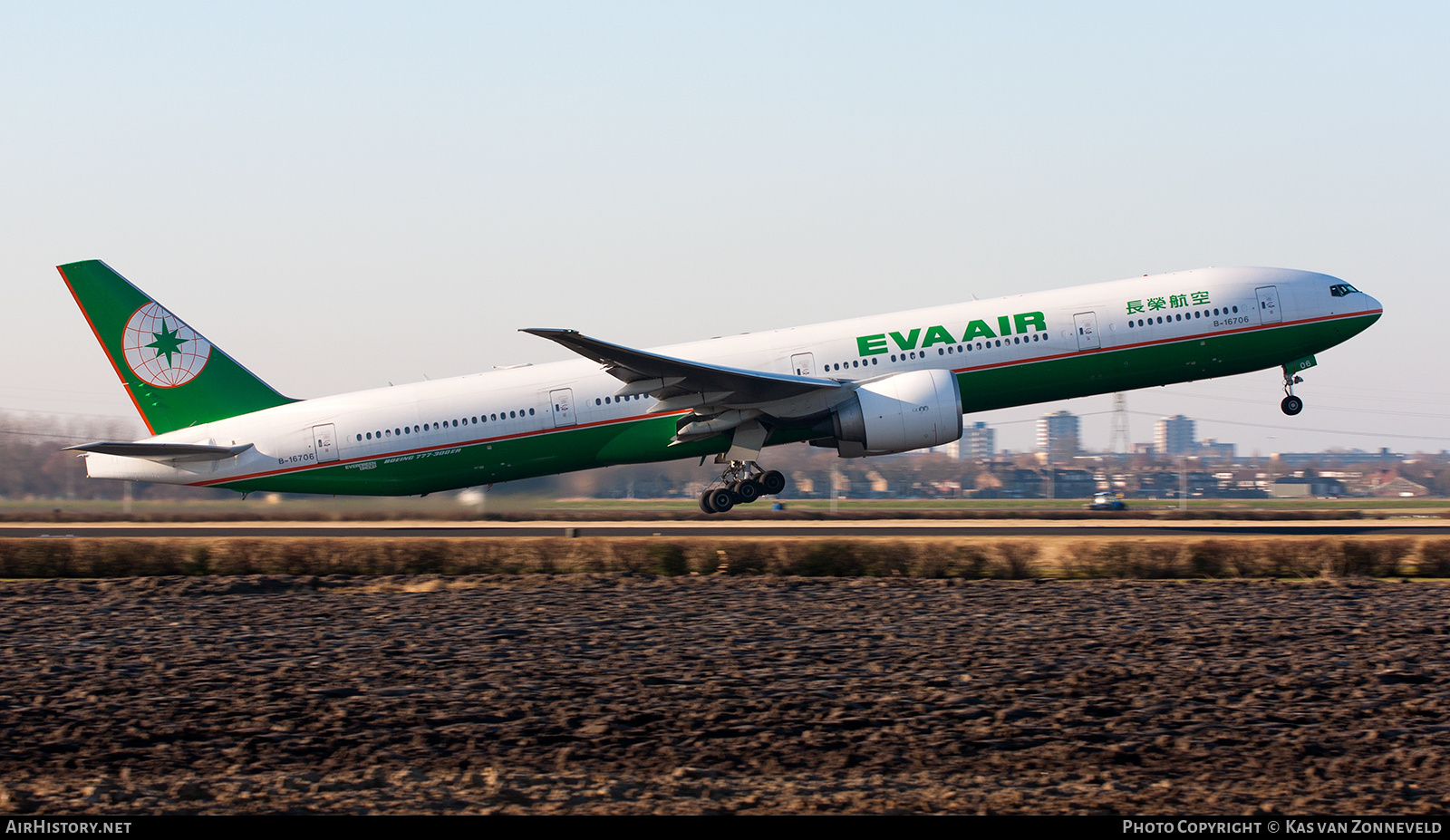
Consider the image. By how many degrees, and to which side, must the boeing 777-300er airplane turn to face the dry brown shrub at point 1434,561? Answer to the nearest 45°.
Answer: approximately 45° to its right

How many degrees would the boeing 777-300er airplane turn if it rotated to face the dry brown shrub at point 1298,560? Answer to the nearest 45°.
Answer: approximately 45° to its right

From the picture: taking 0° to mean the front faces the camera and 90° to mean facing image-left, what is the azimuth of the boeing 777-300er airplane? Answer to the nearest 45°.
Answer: approximately 270°

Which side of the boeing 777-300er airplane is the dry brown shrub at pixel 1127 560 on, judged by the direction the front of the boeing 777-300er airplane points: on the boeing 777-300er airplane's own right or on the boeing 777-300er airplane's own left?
on the boeing 777-300er airplane's own right

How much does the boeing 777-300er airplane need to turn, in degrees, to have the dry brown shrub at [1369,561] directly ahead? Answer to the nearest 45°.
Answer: approximately 45° to its right

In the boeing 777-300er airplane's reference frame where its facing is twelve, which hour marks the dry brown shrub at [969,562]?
The dry brown shrub is roughly at 2 o'clock from the boeing 777-300er airplane.

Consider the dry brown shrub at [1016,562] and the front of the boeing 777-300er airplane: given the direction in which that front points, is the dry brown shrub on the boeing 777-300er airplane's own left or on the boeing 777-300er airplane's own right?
on the boeing 777-300er airplane's own right
